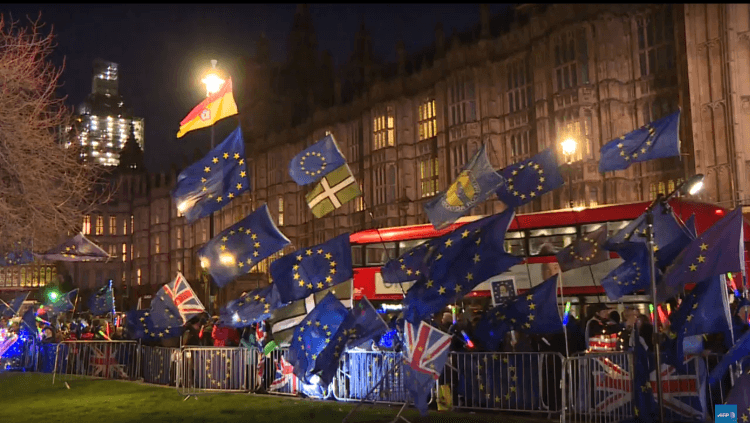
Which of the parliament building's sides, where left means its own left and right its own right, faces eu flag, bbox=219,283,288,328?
front

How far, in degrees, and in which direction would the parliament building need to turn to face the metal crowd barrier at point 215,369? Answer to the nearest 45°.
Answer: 0° — it already faces it

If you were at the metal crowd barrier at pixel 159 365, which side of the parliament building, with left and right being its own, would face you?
front

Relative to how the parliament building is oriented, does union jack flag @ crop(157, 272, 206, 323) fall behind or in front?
in front

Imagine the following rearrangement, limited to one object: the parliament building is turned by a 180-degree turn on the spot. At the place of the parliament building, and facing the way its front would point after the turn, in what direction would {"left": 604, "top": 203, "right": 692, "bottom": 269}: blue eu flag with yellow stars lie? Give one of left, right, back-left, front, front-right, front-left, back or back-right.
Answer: back-right

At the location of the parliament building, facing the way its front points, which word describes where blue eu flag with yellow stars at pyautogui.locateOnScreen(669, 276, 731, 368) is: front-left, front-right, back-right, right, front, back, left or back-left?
front-left

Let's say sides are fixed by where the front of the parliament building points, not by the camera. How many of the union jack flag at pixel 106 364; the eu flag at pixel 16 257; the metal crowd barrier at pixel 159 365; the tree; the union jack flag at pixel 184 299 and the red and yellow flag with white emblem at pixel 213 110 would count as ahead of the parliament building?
6

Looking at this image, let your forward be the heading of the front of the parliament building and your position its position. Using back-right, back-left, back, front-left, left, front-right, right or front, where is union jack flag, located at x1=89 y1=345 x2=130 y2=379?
front

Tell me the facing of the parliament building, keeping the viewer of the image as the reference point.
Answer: facing the viewer and to the left of the viewer

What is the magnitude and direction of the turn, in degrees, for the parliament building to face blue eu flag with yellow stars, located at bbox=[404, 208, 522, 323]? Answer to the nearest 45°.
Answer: approximately 45° to its left

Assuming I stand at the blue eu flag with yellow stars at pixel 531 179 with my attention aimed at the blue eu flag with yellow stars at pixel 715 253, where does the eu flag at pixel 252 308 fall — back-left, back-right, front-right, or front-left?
back-right

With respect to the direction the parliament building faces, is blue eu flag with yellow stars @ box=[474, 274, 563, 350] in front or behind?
in front

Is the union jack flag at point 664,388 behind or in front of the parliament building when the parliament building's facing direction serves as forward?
in front

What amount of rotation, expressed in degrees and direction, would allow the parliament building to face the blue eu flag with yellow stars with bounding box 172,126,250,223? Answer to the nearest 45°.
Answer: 0° — it already faces it
